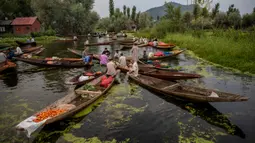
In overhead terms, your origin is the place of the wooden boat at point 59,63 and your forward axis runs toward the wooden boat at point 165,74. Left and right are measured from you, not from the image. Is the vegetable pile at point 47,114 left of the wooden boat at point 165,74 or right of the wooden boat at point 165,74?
right

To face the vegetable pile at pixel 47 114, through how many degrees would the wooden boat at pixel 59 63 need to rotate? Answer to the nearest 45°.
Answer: approximately 90° to its left

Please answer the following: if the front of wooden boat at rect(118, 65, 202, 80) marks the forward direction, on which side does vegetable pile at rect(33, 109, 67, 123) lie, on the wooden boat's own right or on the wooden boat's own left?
on the wooden boat's own right

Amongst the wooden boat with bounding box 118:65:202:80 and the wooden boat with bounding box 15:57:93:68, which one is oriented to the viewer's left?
the wooden boat with bounding box 15:57:93:68

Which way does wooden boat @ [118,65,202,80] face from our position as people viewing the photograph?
facing to the right of the viewer

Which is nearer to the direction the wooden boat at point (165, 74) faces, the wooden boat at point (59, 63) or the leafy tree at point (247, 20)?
the leafy tree

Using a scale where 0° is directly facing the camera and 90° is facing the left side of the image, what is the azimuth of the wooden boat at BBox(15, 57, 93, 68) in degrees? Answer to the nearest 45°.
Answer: approximately 90°

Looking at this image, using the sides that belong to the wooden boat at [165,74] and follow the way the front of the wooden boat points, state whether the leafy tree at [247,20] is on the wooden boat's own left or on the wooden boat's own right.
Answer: on the wooden boat's own left

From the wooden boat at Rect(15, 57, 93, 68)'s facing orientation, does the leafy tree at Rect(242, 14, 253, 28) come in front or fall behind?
behind

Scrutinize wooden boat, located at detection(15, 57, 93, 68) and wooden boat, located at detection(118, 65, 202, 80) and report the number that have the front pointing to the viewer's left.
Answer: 1
